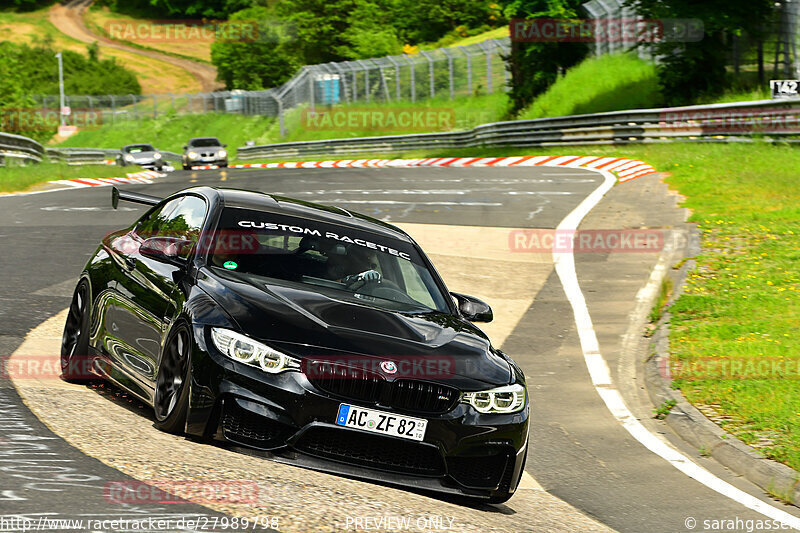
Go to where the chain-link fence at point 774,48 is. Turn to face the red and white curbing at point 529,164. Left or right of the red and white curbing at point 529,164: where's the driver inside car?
left

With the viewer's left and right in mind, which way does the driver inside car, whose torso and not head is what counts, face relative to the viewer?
facing the viewer and to the right of the viewer

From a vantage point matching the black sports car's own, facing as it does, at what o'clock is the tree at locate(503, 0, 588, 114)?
The tree is roughly at 8 o'clock from the black sports car.

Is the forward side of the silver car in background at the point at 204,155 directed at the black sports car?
yes

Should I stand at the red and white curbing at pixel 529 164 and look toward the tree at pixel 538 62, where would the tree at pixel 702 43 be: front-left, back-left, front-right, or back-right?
front-right

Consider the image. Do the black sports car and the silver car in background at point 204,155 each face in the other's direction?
no

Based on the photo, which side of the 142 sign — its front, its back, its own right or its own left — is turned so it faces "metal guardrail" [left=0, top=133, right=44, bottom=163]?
right

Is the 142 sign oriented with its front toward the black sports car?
yes

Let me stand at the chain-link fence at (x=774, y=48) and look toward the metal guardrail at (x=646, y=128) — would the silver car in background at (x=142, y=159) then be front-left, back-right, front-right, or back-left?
front-right

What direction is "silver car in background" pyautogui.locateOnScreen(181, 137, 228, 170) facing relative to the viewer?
toward the camera

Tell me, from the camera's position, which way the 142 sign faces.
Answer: facing the viewer

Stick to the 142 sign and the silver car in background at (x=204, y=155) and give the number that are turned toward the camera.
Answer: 2

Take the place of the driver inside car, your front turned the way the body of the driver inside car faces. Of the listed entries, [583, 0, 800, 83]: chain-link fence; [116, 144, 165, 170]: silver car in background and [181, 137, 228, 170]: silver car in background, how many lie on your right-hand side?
0
